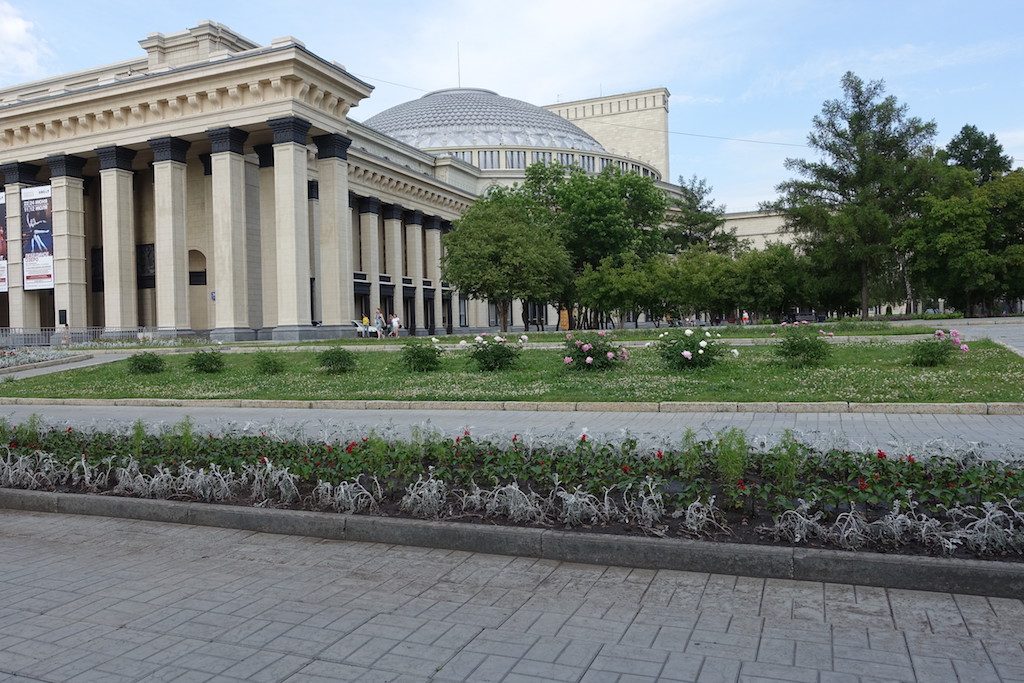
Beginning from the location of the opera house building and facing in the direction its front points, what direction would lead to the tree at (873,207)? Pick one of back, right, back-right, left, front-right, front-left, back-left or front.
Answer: back-left

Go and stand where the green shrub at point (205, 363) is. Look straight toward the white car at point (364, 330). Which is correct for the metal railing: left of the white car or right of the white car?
left

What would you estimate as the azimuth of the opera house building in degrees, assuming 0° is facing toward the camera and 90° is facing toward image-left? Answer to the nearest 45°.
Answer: approximately 45°

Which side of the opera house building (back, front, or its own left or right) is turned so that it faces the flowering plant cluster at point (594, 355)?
left

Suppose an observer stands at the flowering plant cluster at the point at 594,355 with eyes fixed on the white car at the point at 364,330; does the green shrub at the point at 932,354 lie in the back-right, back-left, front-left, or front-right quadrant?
back-right

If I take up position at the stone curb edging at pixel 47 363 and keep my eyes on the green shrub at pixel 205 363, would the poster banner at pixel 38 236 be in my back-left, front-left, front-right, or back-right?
back-left

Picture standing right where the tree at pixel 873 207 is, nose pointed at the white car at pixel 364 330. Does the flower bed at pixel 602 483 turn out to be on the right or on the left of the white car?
left

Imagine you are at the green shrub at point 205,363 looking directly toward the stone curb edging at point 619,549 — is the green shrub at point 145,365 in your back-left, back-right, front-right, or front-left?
back-right

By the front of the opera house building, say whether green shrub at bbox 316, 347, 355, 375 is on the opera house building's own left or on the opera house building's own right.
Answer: on the opera house building's own left
